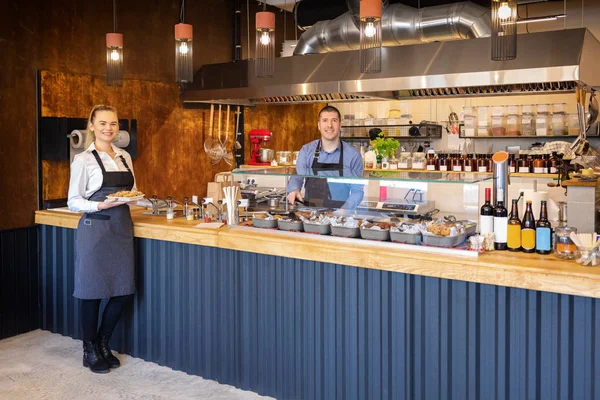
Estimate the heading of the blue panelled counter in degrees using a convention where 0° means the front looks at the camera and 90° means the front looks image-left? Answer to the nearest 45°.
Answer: approximately 45°

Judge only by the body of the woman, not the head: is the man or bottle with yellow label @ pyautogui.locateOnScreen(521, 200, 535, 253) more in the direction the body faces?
the bottle with yellow label
